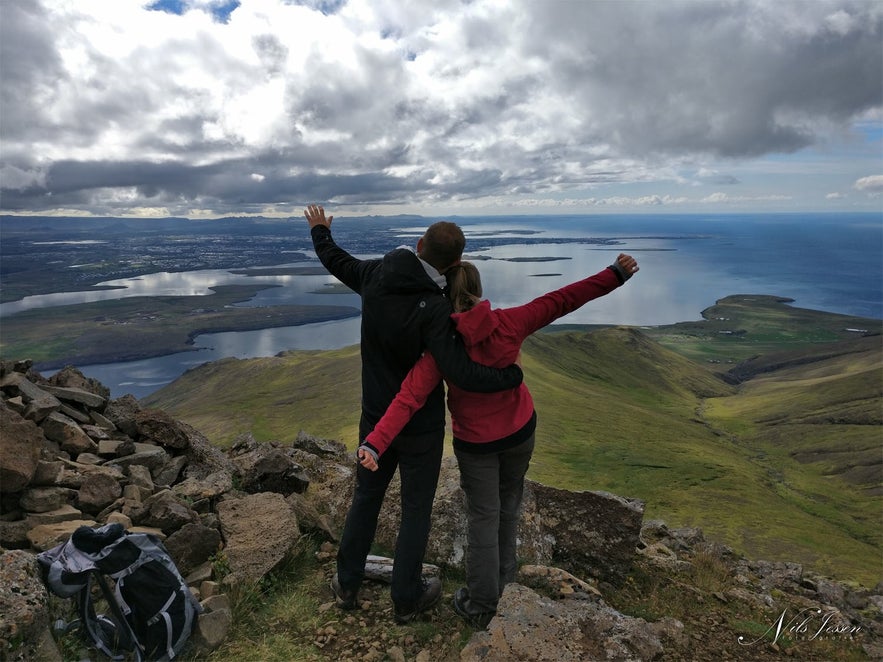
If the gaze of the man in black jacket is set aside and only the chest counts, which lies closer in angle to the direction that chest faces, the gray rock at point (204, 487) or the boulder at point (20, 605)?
the gray rock

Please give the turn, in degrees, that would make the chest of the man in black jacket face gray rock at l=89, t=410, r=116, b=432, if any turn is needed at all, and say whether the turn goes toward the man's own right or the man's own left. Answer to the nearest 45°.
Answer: approximately 45° to the man's own left

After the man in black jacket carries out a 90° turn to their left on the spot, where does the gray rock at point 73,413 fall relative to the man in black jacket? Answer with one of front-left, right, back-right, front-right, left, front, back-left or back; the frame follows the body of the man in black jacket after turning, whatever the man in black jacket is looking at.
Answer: front-right

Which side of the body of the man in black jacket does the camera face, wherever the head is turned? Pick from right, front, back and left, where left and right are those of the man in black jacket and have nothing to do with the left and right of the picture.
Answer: back

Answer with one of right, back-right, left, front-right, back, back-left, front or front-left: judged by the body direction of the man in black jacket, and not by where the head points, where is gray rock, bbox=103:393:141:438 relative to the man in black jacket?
front-left

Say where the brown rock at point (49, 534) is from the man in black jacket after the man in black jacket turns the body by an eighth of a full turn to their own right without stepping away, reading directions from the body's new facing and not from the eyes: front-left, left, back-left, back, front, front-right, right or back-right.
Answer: back-left

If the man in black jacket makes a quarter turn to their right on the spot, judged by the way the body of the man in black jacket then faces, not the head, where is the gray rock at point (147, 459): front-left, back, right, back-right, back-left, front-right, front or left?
back-left

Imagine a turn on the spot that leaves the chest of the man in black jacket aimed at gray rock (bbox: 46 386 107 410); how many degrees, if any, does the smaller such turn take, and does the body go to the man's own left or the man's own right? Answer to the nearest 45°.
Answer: approximately 45° to the man's own left
